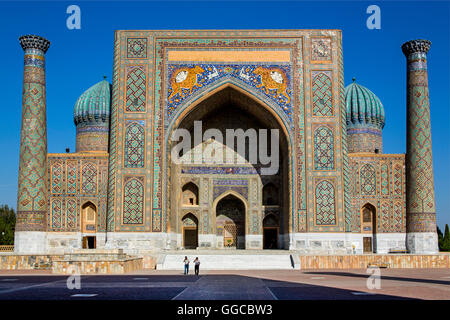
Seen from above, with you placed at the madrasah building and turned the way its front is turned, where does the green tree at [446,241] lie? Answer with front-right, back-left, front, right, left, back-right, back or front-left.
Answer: back-left

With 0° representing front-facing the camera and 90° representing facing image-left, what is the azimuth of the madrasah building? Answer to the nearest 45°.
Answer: approximately 0°

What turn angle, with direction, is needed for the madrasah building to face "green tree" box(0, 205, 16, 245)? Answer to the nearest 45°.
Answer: approximately 135° to its right
